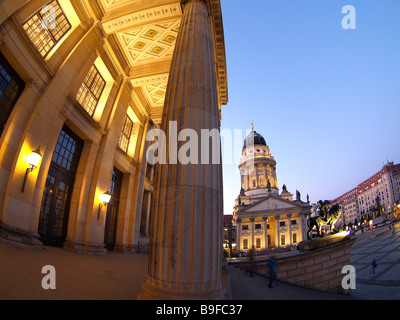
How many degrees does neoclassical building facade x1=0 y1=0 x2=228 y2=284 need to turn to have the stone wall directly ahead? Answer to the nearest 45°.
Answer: approximately 45° to its left

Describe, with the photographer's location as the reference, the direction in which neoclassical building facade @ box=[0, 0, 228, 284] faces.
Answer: facing the viewer and to the right of the viewer

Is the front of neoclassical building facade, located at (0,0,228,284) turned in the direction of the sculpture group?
no
